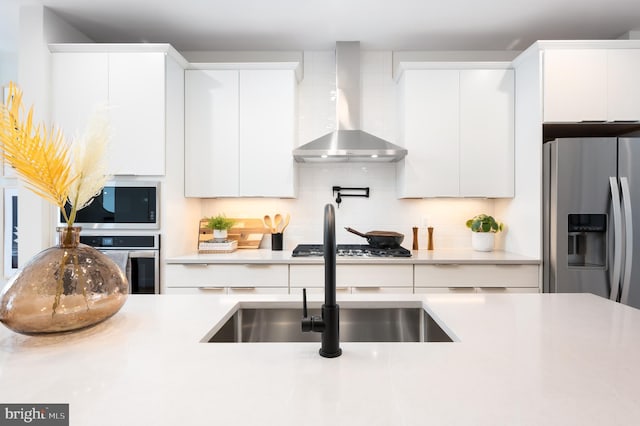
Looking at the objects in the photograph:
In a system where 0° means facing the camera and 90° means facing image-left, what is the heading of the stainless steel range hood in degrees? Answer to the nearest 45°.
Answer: approximately 0°

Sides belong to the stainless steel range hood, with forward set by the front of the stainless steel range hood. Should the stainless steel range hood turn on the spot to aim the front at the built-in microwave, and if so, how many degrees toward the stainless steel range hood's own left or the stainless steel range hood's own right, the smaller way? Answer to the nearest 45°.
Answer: approximately 90° to the stainless steel range hood's own right

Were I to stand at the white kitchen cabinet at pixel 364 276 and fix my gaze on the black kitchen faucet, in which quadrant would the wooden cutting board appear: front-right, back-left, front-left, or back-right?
back-right

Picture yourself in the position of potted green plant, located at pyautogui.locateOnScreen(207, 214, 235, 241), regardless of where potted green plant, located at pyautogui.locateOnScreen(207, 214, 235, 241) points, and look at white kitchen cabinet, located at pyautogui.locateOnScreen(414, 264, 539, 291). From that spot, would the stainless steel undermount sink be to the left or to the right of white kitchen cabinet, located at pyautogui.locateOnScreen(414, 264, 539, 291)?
right

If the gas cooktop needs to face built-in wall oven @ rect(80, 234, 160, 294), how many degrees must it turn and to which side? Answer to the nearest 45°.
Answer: approximately 90° to its right
